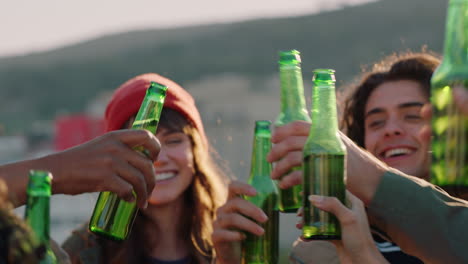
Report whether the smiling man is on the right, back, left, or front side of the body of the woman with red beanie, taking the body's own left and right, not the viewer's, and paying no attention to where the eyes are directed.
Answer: left

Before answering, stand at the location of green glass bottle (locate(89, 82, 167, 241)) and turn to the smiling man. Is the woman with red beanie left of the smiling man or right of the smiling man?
left

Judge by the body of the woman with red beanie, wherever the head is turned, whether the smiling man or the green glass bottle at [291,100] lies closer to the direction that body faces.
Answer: the green glass bottle

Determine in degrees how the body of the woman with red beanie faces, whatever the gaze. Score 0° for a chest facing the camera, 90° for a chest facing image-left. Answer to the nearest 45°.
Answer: approximately 0°

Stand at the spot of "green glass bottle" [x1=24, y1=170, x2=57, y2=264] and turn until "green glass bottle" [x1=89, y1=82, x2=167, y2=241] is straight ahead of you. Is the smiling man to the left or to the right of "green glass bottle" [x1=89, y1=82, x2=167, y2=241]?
right
